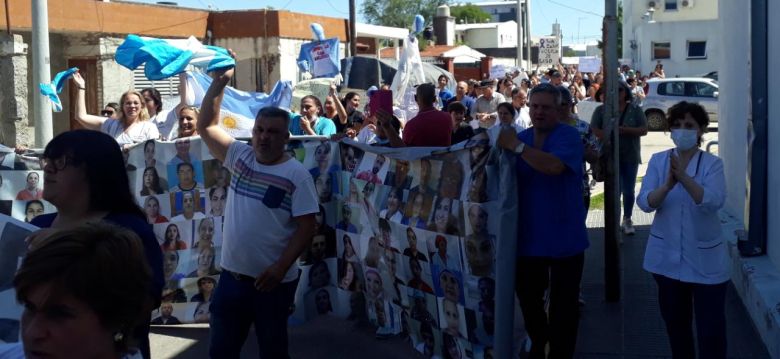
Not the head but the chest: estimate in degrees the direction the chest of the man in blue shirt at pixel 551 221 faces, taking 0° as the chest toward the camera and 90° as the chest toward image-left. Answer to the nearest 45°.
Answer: approximately 45°

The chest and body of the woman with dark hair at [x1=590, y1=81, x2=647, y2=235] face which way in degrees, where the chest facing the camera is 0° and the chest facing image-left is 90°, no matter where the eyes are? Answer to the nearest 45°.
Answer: approximately 0°

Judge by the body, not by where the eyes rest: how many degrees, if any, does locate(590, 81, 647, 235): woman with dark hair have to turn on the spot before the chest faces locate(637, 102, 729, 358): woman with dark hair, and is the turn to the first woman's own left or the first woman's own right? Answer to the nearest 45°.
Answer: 0° — they already face them

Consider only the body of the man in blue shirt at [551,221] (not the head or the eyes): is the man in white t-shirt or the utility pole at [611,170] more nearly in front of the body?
the man in white t-shirt

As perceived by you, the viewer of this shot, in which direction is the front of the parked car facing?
facing to the right of the viewer

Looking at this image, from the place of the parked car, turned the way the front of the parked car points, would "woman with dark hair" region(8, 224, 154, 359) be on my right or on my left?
on my right

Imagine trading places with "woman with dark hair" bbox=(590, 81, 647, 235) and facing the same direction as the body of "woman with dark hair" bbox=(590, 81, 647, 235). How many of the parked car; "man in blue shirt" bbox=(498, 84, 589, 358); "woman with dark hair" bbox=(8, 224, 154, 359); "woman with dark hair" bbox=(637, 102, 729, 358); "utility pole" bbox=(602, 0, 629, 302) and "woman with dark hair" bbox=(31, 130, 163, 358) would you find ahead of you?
5

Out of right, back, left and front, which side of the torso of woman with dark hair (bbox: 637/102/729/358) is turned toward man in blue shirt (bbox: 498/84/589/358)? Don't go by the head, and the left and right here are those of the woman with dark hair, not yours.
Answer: right

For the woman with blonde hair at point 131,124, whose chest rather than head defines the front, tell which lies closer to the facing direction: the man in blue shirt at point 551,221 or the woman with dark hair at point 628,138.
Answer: the man in blue shirt

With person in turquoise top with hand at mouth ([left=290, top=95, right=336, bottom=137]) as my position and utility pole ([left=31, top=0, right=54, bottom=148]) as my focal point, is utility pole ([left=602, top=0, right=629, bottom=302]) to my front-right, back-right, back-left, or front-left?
back-left

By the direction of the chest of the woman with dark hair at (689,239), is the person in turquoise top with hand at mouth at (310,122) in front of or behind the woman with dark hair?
behind
